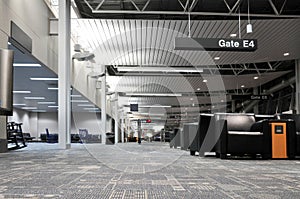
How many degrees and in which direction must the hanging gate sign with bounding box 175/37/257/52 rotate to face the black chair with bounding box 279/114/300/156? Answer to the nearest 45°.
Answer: approximately 45° to its left

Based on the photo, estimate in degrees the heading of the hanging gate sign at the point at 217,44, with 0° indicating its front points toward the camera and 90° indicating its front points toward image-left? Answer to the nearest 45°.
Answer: approximately 0°

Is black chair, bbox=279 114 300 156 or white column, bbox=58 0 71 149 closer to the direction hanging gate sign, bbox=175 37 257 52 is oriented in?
the black chair

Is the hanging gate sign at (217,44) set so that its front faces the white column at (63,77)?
no
